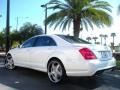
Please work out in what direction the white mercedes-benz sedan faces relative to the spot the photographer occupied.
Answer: facing away from the viewer and to the left of the viewer

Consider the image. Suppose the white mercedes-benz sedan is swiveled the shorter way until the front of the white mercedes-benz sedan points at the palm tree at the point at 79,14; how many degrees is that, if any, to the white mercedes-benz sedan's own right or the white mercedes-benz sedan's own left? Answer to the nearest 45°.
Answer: approximately 45° to the white mercedes-benz sedan's own right
